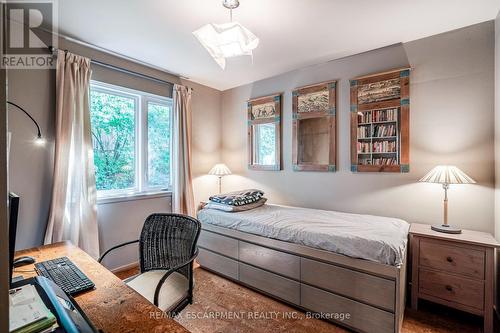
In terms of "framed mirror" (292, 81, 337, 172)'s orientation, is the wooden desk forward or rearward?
forward

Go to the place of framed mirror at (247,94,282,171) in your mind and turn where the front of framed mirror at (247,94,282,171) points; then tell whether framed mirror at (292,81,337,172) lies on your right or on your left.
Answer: on your left

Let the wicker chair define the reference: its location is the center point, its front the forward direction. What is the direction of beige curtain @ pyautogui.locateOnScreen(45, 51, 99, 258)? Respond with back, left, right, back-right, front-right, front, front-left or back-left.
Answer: right

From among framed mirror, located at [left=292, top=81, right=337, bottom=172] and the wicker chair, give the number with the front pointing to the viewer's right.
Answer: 0

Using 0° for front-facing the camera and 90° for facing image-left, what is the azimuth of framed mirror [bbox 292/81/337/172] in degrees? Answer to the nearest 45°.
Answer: approximately 45°

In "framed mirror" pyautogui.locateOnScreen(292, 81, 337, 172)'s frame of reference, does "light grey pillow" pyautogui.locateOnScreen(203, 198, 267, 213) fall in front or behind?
in front

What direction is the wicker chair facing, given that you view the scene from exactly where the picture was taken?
facing the viewer and to the left of the viewer

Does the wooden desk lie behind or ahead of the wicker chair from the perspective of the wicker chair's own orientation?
ahead

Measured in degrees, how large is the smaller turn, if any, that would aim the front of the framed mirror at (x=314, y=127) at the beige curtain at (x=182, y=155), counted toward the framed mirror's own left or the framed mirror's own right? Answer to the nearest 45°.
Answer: approximately 45° to the framed mirror's own right
